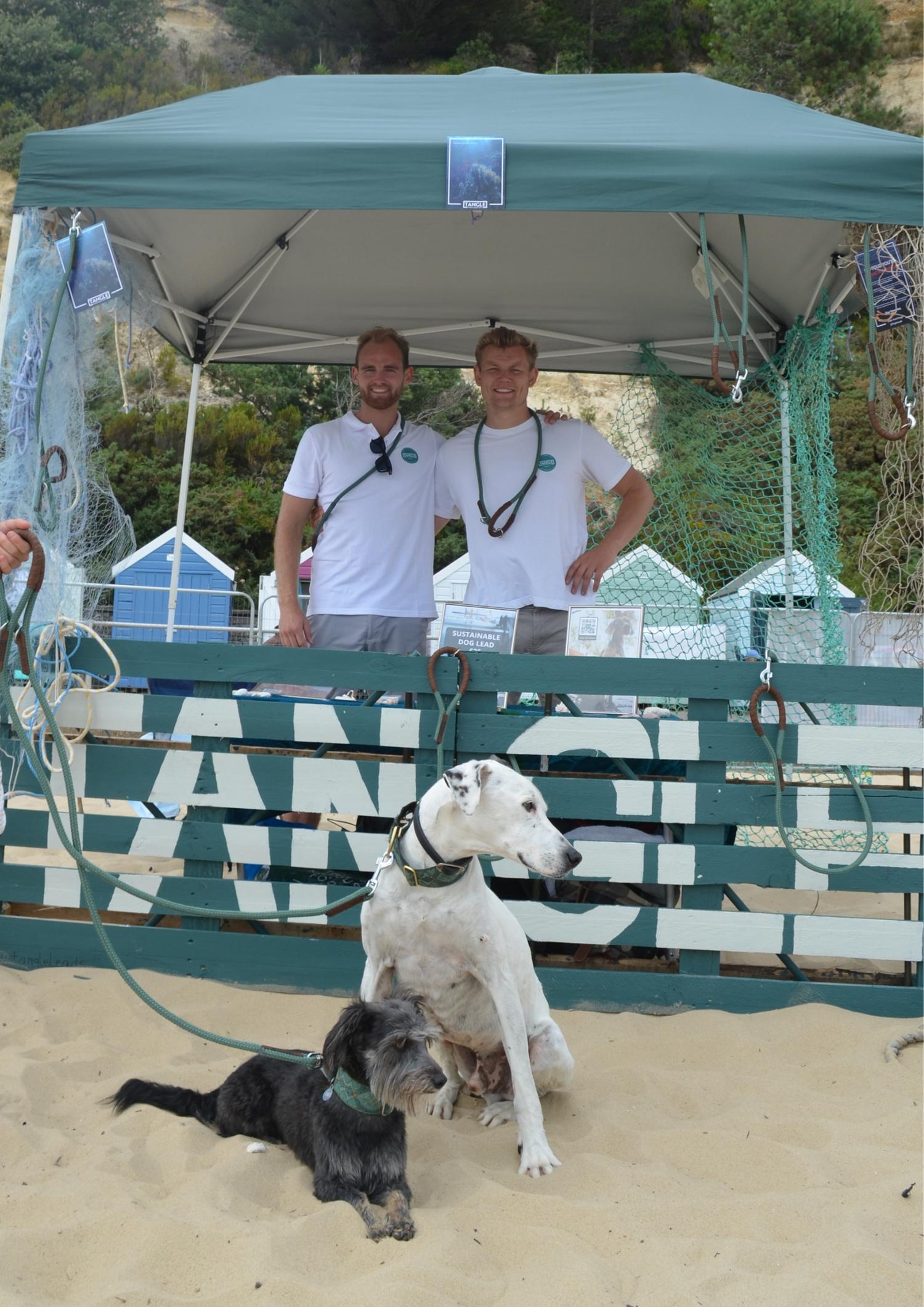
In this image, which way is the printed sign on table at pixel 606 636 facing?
toward the camera

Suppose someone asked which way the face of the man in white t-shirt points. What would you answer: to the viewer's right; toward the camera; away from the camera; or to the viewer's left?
toward the camera

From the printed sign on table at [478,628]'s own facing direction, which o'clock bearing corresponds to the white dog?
The white dog is roughly at 12 o'clock from the printed sign on table.

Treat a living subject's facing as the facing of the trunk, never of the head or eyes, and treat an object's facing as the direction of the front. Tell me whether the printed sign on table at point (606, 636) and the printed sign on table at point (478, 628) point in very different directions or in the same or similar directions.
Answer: same or similar directions

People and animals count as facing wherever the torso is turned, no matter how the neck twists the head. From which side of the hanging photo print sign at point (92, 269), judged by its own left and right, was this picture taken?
front

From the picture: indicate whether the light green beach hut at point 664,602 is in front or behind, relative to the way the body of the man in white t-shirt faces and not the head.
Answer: behind

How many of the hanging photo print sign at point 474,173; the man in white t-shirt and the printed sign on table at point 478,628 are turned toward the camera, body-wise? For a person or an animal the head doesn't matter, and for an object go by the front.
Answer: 3

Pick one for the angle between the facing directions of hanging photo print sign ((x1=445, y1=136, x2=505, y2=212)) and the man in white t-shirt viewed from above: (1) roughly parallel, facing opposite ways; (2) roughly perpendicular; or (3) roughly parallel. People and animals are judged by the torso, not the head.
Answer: roughly parallel

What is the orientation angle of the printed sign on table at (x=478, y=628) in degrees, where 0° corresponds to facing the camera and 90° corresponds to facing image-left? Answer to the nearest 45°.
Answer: approximately 0°

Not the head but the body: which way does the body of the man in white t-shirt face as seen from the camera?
toward the camera

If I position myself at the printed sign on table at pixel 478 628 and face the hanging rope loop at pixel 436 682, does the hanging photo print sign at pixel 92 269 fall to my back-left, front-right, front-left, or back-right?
front-right

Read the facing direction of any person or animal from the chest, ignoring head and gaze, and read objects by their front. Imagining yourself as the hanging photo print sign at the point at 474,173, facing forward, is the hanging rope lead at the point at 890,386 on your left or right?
on your left

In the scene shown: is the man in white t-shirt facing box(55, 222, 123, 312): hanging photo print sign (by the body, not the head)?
no

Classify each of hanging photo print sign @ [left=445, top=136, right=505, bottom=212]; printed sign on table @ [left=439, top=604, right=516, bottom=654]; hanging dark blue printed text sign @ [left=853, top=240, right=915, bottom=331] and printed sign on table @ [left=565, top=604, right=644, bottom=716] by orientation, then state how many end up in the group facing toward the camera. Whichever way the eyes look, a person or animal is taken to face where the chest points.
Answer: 4
